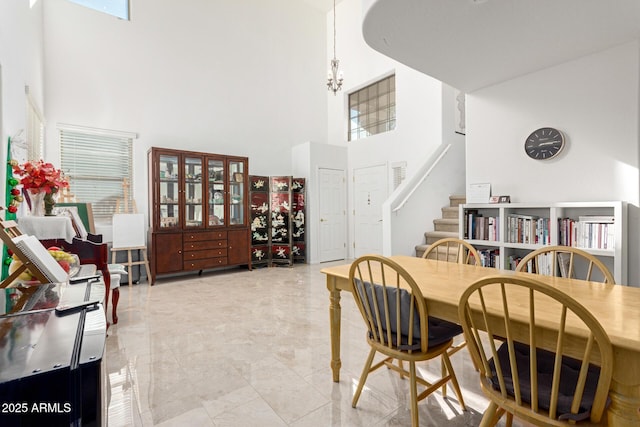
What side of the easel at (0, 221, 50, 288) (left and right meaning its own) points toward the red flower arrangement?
left

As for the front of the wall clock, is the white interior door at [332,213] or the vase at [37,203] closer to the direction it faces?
the vase

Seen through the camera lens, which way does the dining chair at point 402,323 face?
facing away from the viewer and to the right of the viewer

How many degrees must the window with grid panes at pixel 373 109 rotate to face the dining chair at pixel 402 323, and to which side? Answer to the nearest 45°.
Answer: approximately 45° to its left

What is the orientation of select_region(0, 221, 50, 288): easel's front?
to the viewer's right

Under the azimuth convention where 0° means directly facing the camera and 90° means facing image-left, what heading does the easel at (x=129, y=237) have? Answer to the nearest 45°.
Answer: approximately 0°

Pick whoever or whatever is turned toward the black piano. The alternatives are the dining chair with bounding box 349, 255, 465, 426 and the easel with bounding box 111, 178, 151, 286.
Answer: the easel

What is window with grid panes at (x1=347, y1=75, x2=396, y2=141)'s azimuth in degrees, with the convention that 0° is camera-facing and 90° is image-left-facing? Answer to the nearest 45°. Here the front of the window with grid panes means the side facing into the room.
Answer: approximately 45°

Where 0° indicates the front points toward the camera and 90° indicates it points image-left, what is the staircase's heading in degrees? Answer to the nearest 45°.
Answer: approximately 45°
